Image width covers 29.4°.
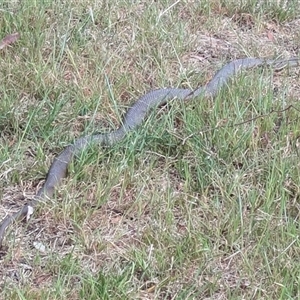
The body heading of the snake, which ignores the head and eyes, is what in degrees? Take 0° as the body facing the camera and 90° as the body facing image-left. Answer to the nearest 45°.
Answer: approximately 225°
